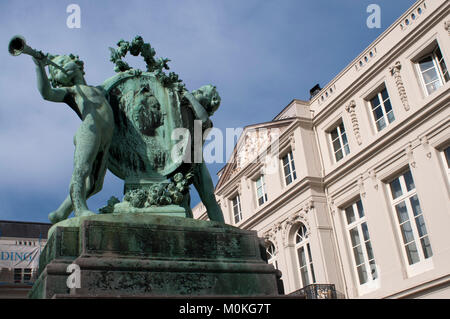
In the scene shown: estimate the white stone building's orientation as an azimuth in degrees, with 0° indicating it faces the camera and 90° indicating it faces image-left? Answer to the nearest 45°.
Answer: approximately 45°

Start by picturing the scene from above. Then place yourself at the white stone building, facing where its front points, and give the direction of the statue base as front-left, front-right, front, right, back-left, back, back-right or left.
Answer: front-left

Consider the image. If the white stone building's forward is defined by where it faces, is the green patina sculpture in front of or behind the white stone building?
in front

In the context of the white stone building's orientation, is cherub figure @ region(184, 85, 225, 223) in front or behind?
in front
